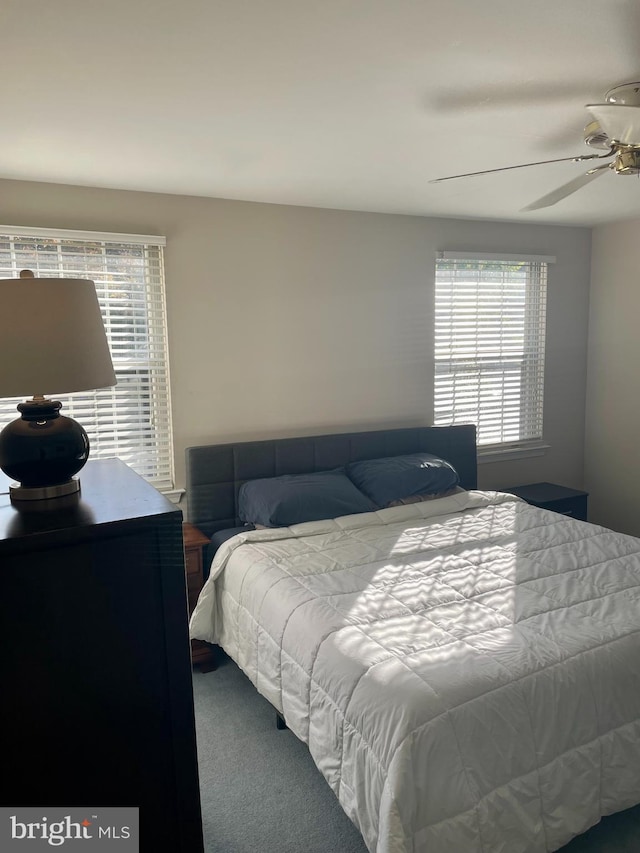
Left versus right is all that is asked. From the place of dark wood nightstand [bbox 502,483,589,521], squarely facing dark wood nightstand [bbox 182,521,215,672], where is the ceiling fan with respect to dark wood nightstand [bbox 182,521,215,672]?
left

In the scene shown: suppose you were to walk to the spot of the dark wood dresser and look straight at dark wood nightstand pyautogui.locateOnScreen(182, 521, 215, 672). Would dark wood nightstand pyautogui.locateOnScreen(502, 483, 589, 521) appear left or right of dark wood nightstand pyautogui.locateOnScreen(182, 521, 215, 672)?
right

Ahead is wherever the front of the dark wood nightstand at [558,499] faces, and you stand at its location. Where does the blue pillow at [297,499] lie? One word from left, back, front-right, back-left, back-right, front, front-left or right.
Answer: right

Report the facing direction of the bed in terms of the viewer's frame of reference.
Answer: facing the viewer and to the right of the viewer

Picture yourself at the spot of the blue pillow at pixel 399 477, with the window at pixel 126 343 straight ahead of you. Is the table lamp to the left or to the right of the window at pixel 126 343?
left

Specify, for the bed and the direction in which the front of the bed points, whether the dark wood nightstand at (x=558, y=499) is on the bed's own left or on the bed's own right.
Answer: on the bed's own left

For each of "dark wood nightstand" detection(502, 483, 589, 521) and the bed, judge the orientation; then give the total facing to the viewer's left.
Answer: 0

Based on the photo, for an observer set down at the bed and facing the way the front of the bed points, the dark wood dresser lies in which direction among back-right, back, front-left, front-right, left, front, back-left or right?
right

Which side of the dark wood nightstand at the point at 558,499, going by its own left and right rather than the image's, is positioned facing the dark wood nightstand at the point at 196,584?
right

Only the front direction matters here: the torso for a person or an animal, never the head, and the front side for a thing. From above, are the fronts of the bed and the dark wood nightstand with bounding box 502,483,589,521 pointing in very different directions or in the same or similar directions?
same or similar directions

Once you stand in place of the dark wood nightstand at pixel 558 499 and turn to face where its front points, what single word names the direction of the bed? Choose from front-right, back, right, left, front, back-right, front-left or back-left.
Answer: front-right

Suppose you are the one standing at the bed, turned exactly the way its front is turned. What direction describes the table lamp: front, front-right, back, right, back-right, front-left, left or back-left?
right

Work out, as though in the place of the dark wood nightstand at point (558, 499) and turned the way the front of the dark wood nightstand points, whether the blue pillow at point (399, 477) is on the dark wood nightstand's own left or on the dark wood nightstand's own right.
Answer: on the dark wood nightstand's own right

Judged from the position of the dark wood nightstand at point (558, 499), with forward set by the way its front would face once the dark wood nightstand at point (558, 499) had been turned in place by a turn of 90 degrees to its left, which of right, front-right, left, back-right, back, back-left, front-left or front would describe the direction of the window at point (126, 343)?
back

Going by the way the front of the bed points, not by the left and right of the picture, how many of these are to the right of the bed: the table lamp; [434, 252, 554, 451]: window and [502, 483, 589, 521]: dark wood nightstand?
1
